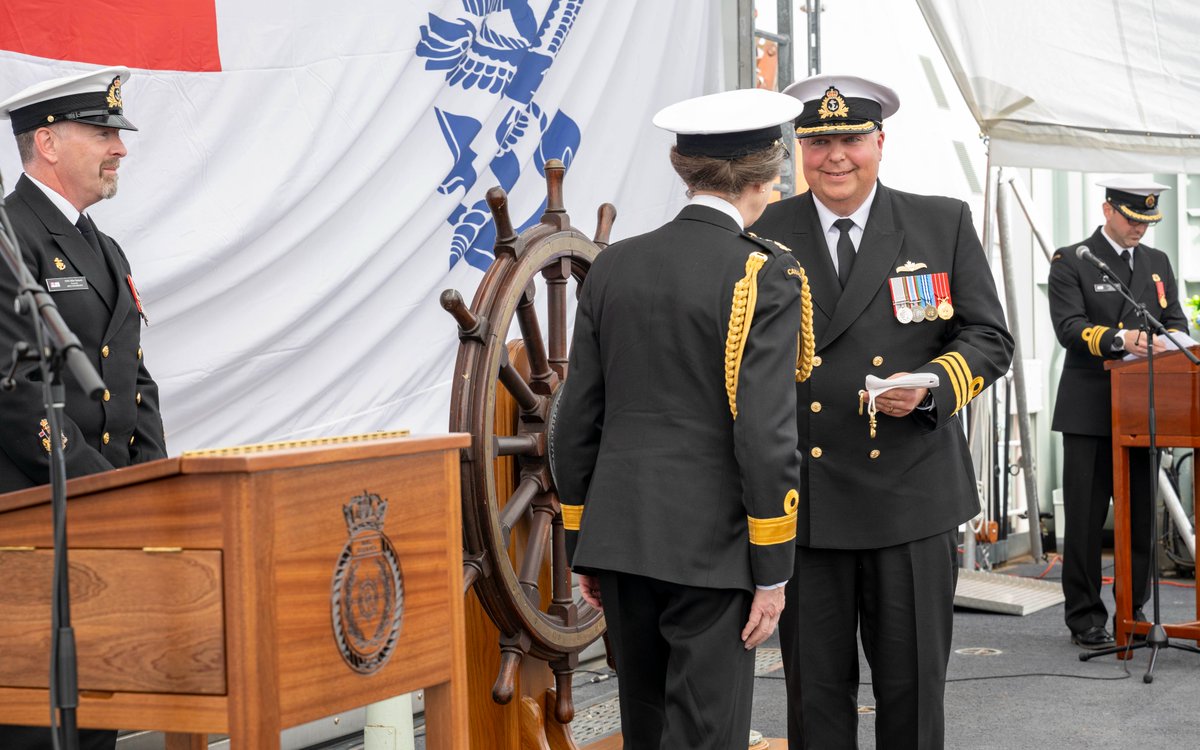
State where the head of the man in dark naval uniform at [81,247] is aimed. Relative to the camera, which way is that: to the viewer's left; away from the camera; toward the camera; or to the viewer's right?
to the viewer's right

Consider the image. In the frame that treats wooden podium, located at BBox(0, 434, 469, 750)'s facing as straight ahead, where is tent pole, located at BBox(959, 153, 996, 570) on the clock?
The tent pole is roughly at 9 o'clock from the wooden podium.

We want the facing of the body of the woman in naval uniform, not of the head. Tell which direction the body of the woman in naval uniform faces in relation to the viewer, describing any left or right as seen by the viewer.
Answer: facing away from the viewer and to the right of the viewer

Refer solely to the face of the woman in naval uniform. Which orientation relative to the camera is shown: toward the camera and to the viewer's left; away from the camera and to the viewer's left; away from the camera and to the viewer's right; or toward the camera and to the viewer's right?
away from the camera and to the viewer's right
